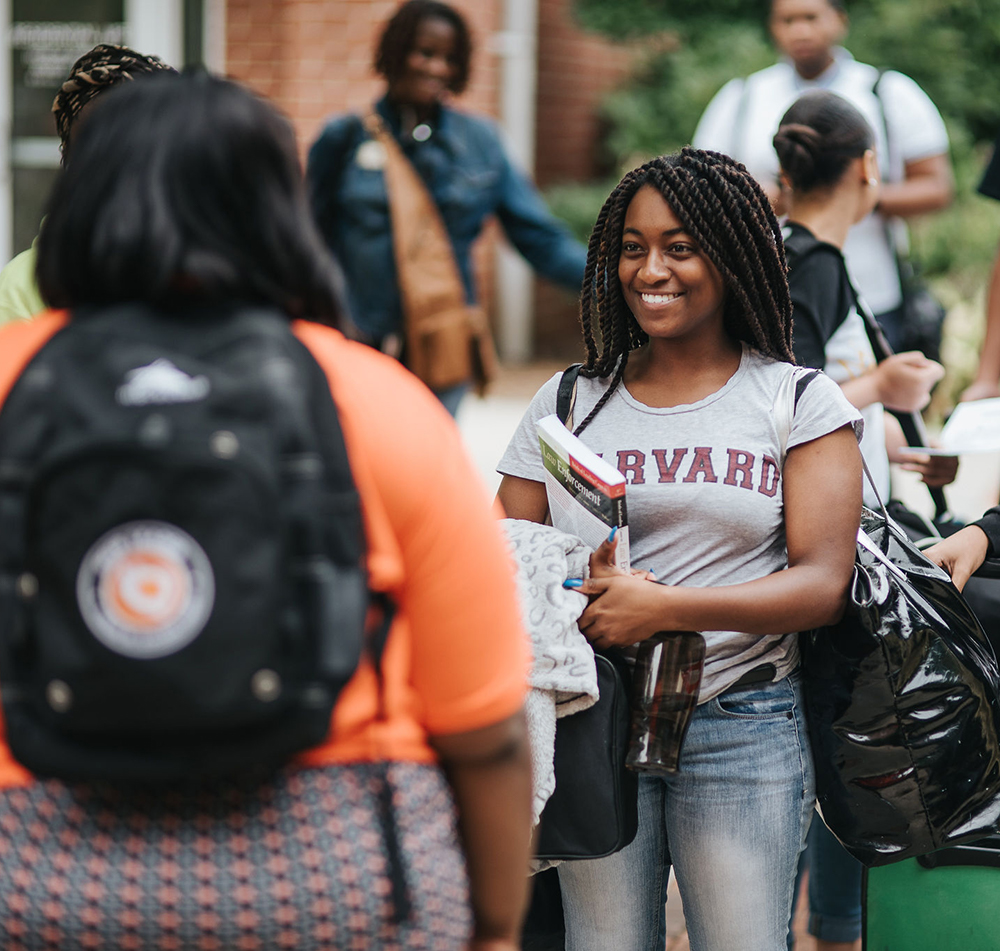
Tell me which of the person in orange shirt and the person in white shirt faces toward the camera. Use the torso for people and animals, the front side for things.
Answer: the person in white shirt

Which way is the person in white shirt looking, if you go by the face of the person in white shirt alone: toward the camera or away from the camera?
toward the camera

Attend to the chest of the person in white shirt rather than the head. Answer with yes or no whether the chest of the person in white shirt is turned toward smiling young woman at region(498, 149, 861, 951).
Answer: yes

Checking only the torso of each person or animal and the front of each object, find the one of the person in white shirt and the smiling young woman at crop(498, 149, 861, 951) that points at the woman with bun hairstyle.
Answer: the person in white shirt

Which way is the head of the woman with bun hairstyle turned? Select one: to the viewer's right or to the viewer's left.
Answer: to the viewer's right

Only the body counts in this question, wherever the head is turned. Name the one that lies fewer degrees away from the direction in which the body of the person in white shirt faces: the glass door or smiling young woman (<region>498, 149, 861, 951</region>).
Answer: the smiling young woman

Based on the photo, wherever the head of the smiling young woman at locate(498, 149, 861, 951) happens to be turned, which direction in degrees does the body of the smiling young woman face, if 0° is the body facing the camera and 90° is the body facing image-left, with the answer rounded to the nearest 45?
approximately 45°

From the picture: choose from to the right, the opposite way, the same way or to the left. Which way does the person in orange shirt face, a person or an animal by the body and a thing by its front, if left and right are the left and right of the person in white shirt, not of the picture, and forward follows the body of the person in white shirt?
the opposite way

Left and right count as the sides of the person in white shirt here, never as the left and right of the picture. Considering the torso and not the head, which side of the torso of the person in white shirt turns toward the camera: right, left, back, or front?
front

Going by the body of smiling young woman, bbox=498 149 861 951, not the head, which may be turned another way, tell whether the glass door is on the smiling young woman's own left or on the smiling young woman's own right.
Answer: on the smiling young woman's own right

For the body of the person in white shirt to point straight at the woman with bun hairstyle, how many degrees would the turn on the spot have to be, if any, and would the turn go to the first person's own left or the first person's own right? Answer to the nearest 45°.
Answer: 0° — they already face them

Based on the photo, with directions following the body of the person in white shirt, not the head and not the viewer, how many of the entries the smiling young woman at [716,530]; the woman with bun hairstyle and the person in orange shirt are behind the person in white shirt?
0

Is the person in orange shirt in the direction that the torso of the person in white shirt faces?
yes

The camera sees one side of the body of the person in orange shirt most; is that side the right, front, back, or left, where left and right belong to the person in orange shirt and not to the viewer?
back

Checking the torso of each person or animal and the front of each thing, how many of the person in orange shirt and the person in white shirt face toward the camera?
1

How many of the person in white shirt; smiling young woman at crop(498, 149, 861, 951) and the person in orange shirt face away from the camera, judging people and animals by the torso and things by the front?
1

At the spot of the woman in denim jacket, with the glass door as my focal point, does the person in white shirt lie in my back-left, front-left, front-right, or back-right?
back-right

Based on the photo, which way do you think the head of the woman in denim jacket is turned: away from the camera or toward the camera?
toward the camera

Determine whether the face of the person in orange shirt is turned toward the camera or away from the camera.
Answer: away from the camera
